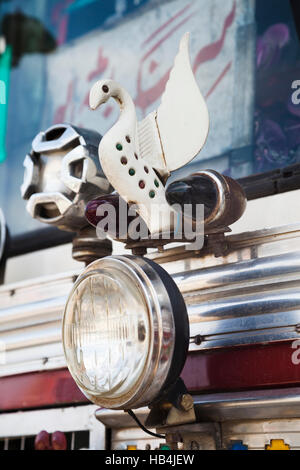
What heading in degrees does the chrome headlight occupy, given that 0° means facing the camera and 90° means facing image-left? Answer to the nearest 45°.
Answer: approximately 45°

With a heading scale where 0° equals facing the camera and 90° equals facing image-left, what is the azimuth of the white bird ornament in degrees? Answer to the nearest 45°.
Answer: approximately 90°

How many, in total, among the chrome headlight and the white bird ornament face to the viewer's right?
0
